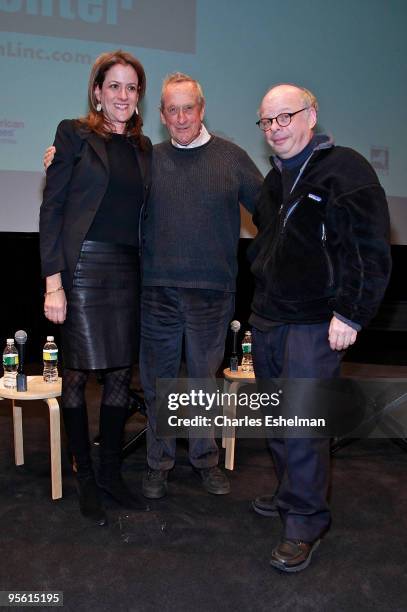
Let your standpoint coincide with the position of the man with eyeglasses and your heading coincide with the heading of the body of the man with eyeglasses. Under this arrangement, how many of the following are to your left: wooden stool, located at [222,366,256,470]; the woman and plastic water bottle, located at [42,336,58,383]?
0

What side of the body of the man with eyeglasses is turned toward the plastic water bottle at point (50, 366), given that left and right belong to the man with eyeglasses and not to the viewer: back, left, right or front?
right

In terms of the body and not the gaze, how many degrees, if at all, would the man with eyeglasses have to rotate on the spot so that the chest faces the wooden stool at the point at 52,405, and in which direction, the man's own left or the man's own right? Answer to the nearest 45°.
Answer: approximately 45° to the man's own right

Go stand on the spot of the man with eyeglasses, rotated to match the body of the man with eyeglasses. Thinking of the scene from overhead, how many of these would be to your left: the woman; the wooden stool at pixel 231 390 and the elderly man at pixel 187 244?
0

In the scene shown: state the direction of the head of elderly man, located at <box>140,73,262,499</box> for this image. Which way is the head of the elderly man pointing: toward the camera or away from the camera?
toward the camera

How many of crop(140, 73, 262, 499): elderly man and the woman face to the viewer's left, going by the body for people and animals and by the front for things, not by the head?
0

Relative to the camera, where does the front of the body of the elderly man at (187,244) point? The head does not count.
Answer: toward the camera

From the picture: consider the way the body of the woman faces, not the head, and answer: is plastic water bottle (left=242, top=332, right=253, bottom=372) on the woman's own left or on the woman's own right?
on the woman's own left

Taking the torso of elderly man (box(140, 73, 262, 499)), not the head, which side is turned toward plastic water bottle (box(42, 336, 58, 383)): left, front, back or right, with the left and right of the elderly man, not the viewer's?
right

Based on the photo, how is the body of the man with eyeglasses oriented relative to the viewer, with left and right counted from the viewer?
facing the viewer and to the left of the viewer

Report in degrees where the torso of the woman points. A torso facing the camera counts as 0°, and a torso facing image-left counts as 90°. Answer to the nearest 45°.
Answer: approximately 315°

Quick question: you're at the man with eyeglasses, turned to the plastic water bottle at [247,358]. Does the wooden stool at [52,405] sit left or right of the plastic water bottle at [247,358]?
left

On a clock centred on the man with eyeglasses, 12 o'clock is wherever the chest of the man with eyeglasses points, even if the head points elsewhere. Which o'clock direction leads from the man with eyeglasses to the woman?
The woman is roughly at 2 o'clock from the man with eyeglasses.

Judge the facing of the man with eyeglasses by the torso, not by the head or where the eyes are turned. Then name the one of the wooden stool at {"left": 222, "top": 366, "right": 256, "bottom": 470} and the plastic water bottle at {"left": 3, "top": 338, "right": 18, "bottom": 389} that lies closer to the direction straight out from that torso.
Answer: the plastic water bottle
